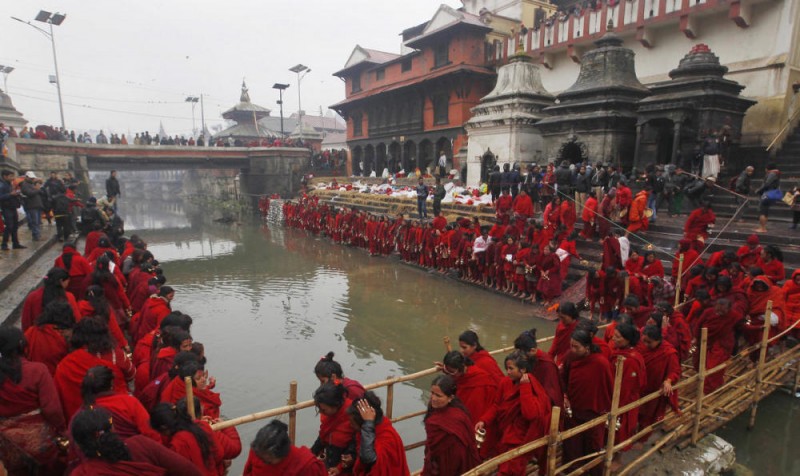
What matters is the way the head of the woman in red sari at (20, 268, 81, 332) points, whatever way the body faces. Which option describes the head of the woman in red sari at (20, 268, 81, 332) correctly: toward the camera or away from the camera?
away from the camera

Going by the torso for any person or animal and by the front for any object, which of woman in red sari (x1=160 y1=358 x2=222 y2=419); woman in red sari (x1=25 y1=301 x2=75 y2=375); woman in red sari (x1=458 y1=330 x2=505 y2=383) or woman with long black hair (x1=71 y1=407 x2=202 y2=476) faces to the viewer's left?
woman in red sari (x1=458 y1=330 x2=505 y2=383)

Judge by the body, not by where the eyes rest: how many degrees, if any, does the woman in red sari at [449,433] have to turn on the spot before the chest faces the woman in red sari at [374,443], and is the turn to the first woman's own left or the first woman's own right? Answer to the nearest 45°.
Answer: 0° — they already face them

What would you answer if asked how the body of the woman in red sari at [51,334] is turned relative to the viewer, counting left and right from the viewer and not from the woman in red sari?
facing away from the viewer and to the right of the viewer

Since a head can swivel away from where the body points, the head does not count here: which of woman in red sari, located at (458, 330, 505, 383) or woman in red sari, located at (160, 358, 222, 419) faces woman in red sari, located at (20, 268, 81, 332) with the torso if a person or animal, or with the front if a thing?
woman in red sari, located at (458, 330, 505, 383)

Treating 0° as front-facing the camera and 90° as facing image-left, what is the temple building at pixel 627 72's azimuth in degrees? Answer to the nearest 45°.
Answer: approximately 45°

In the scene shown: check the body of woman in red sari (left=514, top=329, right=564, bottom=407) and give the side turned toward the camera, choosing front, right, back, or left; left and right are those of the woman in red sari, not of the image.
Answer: left

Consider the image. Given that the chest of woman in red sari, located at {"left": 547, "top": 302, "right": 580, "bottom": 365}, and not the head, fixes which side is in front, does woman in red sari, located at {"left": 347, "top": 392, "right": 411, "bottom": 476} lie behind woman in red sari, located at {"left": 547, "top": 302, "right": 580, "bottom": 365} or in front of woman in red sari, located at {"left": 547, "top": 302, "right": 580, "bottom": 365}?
in front

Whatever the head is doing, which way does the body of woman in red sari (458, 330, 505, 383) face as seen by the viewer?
to the viewer's left

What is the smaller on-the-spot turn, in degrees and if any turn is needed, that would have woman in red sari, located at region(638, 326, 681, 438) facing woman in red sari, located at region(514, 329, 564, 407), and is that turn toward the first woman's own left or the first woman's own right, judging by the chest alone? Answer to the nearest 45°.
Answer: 0° — they already face them

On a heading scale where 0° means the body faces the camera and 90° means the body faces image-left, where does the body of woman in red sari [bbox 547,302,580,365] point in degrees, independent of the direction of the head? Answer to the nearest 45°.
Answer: approximately 45°

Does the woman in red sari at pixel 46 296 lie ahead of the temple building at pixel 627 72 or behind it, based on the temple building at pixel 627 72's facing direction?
ahead

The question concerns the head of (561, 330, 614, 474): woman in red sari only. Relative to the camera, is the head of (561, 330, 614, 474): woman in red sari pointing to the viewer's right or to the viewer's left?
to the viewer's left

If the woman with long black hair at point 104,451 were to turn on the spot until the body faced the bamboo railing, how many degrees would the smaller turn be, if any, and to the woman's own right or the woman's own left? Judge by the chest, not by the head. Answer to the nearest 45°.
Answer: approximately 45° to the woman's own right
